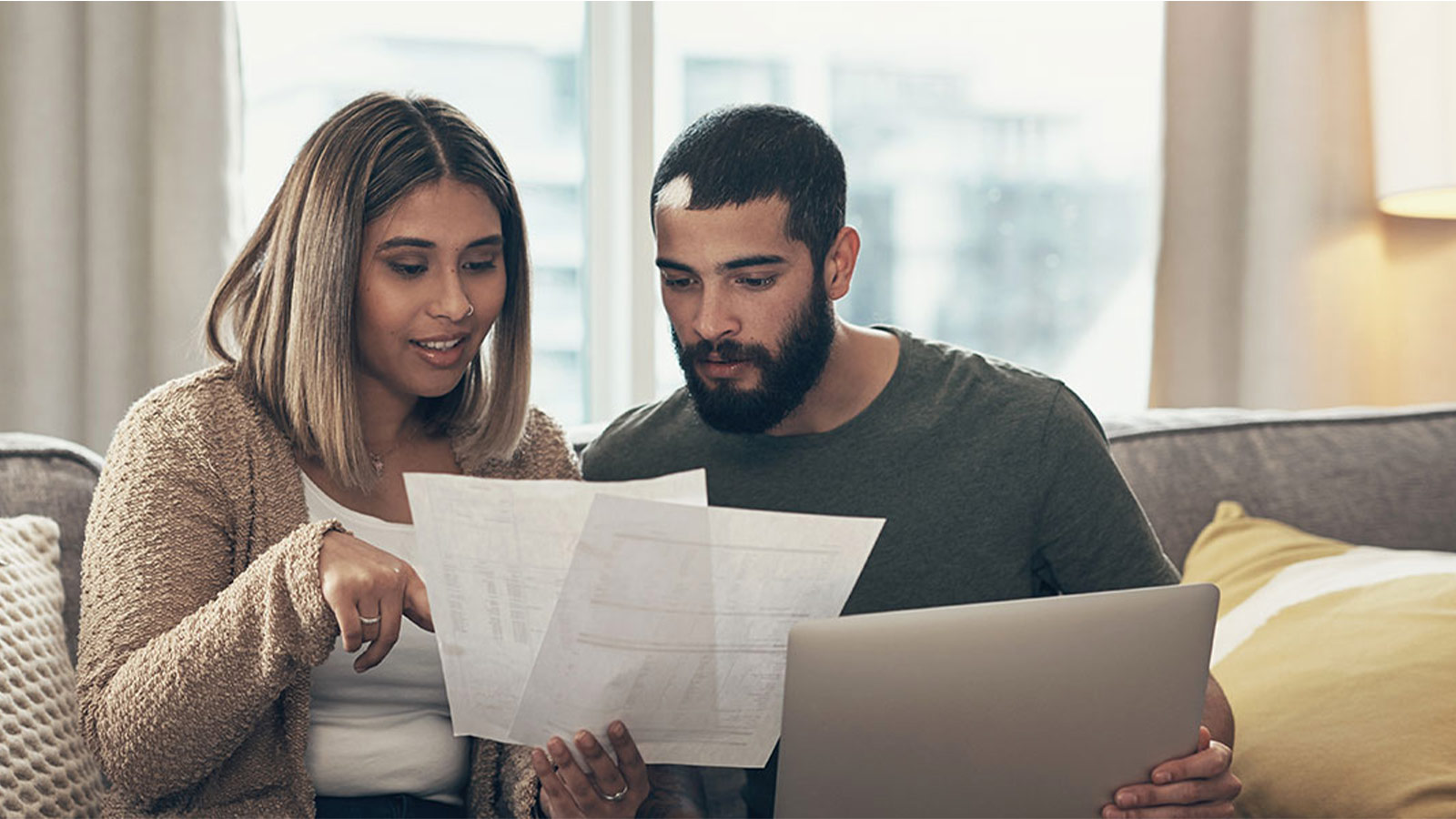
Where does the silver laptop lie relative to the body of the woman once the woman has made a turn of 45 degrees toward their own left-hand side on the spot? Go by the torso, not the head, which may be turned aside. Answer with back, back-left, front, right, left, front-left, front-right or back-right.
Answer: front-right

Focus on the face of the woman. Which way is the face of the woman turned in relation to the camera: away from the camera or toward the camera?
toward the camera

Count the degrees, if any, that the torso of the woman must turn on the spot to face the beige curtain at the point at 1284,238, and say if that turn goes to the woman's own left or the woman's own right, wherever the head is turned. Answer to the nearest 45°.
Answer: approximately 90° to the woman's own left

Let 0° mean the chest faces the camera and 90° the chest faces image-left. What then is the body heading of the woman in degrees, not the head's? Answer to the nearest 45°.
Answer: approximately 315°

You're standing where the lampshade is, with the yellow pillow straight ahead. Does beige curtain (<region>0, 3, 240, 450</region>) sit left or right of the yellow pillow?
right

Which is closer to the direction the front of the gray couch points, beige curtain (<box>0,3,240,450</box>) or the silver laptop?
the silver laptop

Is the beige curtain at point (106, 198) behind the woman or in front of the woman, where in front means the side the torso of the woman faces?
behind

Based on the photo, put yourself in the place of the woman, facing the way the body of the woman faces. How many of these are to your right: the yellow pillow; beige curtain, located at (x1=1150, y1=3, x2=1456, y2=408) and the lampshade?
0

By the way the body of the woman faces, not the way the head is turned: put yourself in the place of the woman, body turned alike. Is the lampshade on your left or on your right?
on your left

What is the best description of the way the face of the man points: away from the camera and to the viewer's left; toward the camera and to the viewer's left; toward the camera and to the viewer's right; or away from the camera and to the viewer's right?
toward the camera and to the viewer's left

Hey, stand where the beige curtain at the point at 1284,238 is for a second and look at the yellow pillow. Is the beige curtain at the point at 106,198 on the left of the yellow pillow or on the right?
right

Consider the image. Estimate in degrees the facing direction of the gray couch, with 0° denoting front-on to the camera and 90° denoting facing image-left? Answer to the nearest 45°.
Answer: approximately 0°
